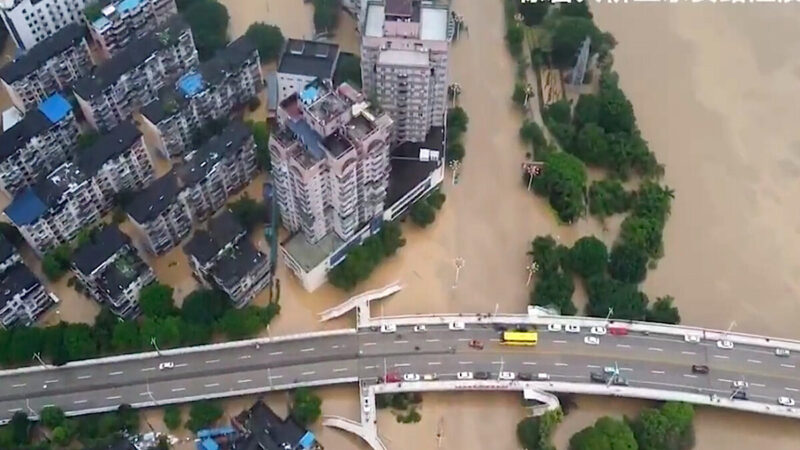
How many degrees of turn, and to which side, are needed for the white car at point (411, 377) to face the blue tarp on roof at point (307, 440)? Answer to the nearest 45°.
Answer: approximately 135° to its right

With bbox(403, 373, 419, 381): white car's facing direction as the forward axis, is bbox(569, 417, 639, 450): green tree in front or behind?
in front

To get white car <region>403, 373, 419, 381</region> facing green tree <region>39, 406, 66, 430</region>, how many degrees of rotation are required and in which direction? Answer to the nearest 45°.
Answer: approximately 180°

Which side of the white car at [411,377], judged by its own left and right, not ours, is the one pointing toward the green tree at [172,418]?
back

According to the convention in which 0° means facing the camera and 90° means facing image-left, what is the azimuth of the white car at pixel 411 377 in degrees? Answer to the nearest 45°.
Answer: approximately 270°

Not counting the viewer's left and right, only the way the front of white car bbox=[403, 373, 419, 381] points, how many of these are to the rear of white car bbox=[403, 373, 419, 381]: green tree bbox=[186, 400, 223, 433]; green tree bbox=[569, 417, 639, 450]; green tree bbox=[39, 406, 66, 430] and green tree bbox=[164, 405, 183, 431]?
3

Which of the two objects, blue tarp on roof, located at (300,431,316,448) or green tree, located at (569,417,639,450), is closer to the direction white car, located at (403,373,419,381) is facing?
the green tree

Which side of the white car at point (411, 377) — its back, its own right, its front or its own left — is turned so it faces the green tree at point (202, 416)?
back
